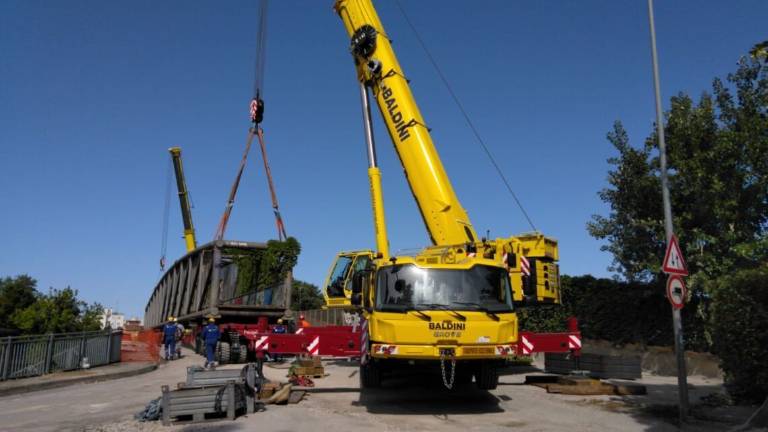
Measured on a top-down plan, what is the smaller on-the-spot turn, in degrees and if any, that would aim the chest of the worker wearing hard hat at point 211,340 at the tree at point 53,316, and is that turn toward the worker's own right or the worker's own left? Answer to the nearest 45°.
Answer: approximately 45° to the worker's own left

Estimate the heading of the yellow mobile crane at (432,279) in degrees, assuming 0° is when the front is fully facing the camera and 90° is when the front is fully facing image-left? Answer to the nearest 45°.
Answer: approximately 0°

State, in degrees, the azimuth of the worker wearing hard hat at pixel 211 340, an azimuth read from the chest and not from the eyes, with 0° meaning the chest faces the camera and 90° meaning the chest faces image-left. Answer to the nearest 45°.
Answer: approximately 180°

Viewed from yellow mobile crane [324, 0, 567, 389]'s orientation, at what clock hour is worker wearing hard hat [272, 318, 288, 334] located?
The worker wearing hard hat is roughly at 5 o'clock from the yellow mobile crane.

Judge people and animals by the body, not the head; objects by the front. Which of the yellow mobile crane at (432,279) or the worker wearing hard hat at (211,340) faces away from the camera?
the worker wearing hard hat

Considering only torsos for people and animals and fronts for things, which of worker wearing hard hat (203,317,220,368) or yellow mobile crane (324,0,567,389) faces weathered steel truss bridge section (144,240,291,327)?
the worker wearing hard hat

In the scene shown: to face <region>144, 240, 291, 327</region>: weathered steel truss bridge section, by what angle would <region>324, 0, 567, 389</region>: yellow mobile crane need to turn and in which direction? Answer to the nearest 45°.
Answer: approximately 135° to its right
